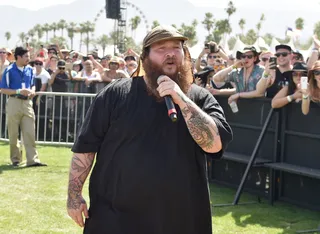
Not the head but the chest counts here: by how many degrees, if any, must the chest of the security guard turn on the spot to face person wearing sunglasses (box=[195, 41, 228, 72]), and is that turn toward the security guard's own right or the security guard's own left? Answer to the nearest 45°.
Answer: approximately 45° to the security guard's own left

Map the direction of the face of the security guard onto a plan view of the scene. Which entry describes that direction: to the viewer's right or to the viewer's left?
to the viewer's right

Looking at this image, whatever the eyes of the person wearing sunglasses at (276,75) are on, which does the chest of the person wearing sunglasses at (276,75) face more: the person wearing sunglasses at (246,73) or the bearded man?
the bearded man

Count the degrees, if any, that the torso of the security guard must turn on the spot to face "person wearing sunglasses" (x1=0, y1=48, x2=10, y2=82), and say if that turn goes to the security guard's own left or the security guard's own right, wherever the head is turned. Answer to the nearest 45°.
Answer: approximately 135° to the security guard's own left

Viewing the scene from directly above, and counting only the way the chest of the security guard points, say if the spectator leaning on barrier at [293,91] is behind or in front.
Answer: in front

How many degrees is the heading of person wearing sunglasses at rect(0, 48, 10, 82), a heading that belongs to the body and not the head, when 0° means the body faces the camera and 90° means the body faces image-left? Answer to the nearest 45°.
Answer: approximately 0°

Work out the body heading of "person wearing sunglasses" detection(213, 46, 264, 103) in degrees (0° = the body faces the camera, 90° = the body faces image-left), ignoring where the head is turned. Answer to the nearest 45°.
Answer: approximately 45°

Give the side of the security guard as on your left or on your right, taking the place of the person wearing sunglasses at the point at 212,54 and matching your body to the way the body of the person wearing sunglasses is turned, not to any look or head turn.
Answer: on your right

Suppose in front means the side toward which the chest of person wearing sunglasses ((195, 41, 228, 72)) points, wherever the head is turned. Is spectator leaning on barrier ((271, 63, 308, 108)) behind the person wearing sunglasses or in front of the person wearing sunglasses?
in front

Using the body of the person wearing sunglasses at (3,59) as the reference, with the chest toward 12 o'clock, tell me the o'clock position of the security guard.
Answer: The security guard is roughly at 12 o'clock from the person wearing sunglasses.

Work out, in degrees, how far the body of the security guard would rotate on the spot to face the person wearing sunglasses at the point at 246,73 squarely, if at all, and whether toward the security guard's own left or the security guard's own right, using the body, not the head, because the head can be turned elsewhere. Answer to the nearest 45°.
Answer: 0° — they already face them

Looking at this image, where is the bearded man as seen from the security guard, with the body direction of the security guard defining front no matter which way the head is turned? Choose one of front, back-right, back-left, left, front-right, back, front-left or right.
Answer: front-right

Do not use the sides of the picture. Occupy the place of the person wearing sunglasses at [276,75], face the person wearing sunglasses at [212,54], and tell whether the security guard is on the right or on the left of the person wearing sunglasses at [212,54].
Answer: left
